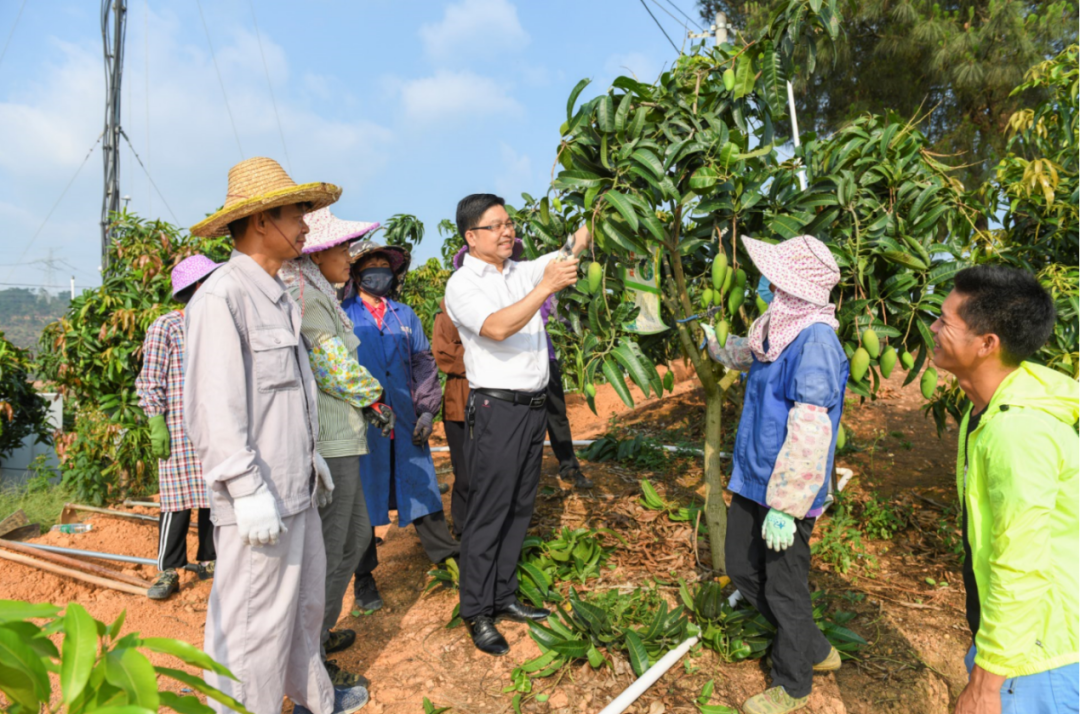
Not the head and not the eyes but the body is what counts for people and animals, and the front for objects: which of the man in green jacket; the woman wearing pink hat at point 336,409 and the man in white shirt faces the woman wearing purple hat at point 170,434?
the man in green jacket

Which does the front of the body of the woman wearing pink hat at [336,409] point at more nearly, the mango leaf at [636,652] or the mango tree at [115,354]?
the mango leaf

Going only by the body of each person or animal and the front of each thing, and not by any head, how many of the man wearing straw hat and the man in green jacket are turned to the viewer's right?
1

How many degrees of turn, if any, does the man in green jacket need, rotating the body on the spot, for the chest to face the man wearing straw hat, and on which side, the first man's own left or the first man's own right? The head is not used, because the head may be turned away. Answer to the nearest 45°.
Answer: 0° — they already face them

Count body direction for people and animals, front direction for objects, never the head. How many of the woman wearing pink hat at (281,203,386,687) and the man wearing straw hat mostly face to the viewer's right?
2

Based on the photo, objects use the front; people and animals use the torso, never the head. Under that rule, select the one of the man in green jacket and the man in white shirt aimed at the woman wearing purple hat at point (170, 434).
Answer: the man in green jacket

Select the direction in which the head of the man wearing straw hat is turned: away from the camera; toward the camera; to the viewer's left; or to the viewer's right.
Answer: to the viewer's right

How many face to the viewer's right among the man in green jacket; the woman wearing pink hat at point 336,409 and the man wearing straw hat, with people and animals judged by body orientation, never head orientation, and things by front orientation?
2

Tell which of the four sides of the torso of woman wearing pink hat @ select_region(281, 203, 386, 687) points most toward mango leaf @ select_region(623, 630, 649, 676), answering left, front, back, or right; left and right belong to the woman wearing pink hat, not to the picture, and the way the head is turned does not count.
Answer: front

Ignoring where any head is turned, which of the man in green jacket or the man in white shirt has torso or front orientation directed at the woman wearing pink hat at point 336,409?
the man in green jacket

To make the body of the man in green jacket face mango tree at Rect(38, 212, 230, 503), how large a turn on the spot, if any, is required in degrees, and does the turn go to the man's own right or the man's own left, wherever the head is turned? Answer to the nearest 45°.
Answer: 0° — they already face it

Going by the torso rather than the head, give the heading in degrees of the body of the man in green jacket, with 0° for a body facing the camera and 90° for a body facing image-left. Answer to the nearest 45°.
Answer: approximately 90°

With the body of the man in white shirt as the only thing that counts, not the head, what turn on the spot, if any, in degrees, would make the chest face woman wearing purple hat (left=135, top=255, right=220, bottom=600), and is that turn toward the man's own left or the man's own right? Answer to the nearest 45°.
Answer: approximately 180°

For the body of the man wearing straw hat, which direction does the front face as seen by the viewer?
to the viewer's right

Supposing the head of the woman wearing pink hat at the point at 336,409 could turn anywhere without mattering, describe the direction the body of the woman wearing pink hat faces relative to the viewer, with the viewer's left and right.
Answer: facing to the right of the viewer

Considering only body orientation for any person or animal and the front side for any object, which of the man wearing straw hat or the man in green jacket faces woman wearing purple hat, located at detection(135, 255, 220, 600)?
the man in green jacket

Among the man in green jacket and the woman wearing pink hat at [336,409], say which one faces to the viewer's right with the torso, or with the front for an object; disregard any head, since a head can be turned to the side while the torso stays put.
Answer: the woman wearing pink hat
